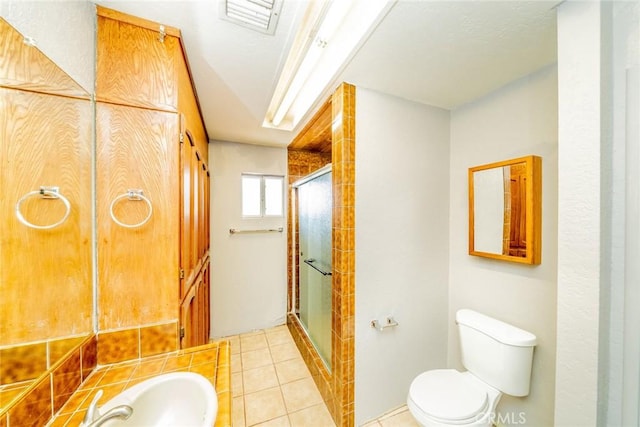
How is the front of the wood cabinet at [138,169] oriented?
to the viewer's right

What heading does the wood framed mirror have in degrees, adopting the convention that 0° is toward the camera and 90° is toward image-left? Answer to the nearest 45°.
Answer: approximately 45°

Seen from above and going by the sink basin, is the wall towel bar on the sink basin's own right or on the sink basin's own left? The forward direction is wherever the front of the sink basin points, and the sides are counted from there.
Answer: on the sink basin's own left

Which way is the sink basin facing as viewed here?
to the viewer's right

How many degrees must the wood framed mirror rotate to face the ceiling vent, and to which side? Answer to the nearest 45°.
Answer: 0° — it already faces it

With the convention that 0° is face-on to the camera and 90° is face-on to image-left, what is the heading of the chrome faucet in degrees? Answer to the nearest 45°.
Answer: approximately 270°

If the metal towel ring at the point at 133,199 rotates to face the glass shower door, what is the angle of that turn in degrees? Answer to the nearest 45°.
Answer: approximately 90° to its left

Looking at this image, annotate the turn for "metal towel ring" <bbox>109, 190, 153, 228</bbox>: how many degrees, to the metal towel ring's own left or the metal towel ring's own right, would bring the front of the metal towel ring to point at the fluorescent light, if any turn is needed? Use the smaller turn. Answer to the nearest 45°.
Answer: approximately 45° to the metal towel ring's own left

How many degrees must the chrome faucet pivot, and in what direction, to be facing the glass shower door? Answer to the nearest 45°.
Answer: approximately 45° to its left
